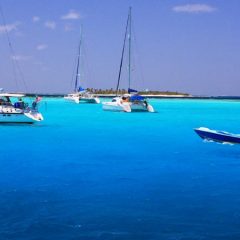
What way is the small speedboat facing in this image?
to the viewer's left

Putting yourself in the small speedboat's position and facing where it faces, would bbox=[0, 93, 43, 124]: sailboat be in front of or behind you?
in front
